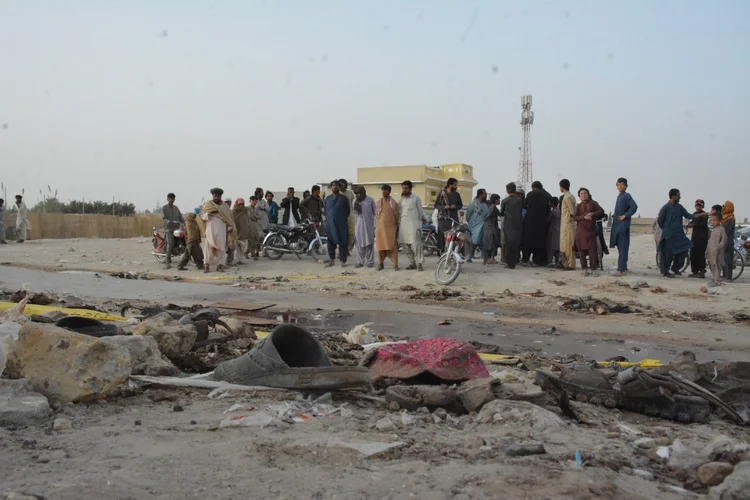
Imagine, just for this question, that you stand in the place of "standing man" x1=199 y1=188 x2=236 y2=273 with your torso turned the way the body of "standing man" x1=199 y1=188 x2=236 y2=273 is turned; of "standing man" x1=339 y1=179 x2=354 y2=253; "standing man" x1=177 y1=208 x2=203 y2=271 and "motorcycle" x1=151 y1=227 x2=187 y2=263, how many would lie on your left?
1

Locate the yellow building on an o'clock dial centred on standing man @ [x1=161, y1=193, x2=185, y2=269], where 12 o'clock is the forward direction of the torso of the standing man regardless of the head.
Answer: The yellow building is roughly at 7 o'clock from the standing man.

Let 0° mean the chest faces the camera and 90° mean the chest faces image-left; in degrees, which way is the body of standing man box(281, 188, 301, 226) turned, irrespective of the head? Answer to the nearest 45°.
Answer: approximately 0°

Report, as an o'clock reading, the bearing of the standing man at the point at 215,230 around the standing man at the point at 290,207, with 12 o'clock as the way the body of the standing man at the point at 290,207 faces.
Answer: the standing man at the point at 215,230 is roughly at 1 o'clock from the standing man at the point at 290,207.

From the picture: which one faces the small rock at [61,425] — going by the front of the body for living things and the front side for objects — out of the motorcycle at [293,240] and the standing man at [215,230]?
the standing man

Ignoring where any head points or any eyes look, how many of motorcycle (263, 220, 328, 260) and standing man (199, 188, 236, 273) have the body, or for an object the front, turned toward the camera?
1

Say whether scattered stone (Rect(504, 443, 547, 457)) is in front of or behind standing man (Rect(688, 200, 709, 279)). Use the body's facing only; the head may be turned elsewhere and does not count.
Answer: in front

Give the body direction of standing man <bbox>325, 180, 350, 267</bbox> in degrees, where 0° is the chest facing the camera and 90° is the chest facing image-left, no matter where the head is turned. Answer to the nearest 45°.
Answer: approximately 0°

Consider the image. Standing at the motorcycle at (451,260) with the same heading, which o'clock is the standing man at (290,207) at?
The standing man is roughly at 3 o'clock from the motorcycle.
